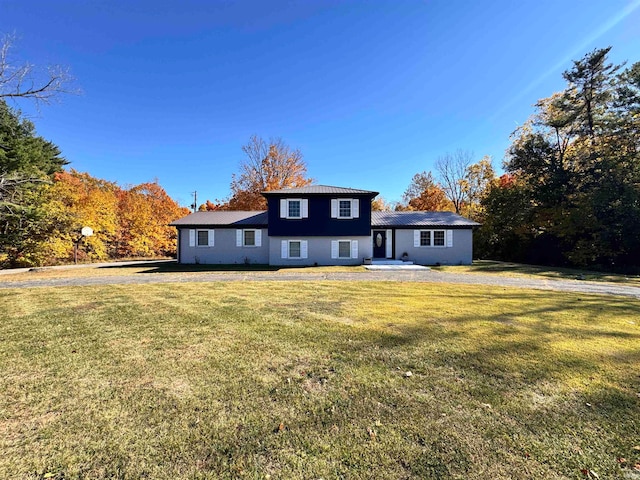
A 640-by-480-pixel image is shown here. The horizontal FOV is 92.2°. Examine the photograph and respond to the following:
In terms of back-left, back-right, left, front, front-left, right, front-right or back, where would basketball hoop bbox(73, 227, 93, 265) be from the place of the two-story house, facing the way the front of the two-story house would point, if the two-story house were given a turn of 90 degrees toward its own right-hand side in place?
front

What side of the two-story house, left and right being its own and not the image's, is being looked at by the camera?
front

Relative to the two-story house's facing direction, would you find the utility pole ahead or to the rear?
to the rear

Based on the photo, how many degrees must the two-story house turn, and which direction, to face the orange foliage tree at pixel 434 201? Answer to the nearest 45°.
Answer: approximately 135° to its left

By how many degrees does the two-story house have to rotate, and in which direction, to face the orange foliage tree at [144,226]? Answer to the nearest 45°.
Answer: approximately 135° to its right

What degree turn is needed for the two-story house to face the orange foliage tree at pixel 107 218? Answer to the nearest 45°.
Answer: approximately 90° to its right

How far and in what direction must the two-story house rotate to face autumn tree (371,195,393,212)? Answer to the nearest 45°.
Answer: approximately 180°
